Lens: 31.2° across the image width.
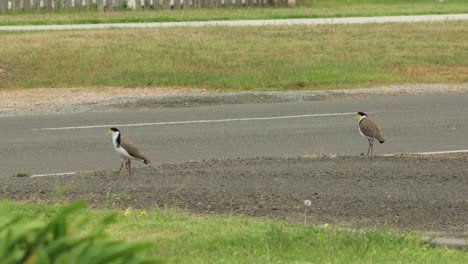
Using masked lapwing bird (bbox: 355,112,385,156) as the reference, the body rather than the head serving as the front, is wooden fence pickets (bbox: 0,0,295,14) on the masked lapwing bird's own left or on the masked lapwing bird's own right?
on the masked lapwing bird's own right

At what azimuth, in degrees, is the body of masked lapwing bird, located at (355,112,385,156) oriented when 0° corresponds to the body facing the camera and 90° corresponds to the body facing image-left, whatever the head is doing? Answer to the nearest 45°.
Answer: approximately 90°
